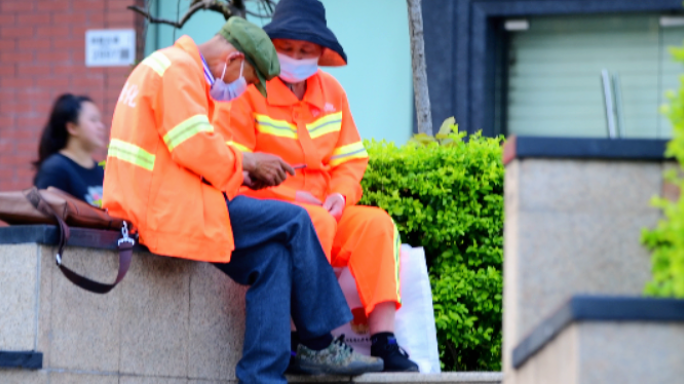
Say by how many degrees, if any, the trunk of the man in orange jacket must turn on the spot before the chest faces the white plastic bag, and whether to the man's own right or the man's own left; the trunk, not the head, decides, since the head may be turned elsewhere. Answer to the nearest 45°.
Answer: approximately 45° to the man's own left

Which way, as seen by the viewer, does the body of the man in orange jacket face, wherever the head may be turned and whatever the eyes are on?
to the viewer's right

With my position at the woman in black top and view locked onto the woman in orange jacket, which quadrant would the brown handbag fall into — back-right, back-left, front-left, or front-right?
front-right

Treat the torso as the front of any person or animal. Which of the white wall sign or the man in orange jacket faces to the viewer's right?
the man in orange jacket

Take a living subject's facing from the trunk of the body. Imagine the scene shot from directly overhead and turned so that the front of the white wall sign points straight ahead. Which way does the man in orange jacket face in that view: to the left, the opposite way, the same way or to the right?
to the left

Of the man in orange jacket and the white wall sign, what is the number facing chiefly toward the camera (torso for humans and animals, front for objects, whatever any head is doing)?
1

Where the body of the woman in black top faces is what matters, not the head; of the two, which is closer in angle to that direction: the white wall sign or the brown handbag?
the brown handbag

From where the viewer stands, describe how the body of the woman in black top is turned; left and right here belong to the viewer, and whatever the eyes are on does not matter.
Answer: facing the viewer and to the right of the viewer

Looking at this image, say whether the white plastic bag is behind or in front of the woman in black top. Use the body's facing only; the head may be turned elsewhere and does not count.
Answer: in front

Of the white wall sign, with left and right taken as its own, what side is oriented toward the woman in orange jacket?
front

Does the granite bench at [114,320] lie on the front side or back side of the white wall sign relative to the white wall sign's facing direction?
on the front side

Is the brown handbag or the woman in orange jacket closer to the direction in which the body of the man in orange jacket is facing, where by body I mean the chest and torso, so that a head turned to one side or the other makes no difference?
the woman in orange jacket

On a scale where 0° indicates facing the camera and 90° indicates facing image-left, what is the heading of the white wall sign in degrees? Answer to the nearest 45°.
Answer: approximately 0°

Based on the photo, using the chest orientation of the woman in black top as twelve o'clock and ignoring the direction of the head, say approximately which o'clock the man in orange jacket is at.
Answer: The man in orange jacket is roughly at 1 o'clock from the woman in black top.
